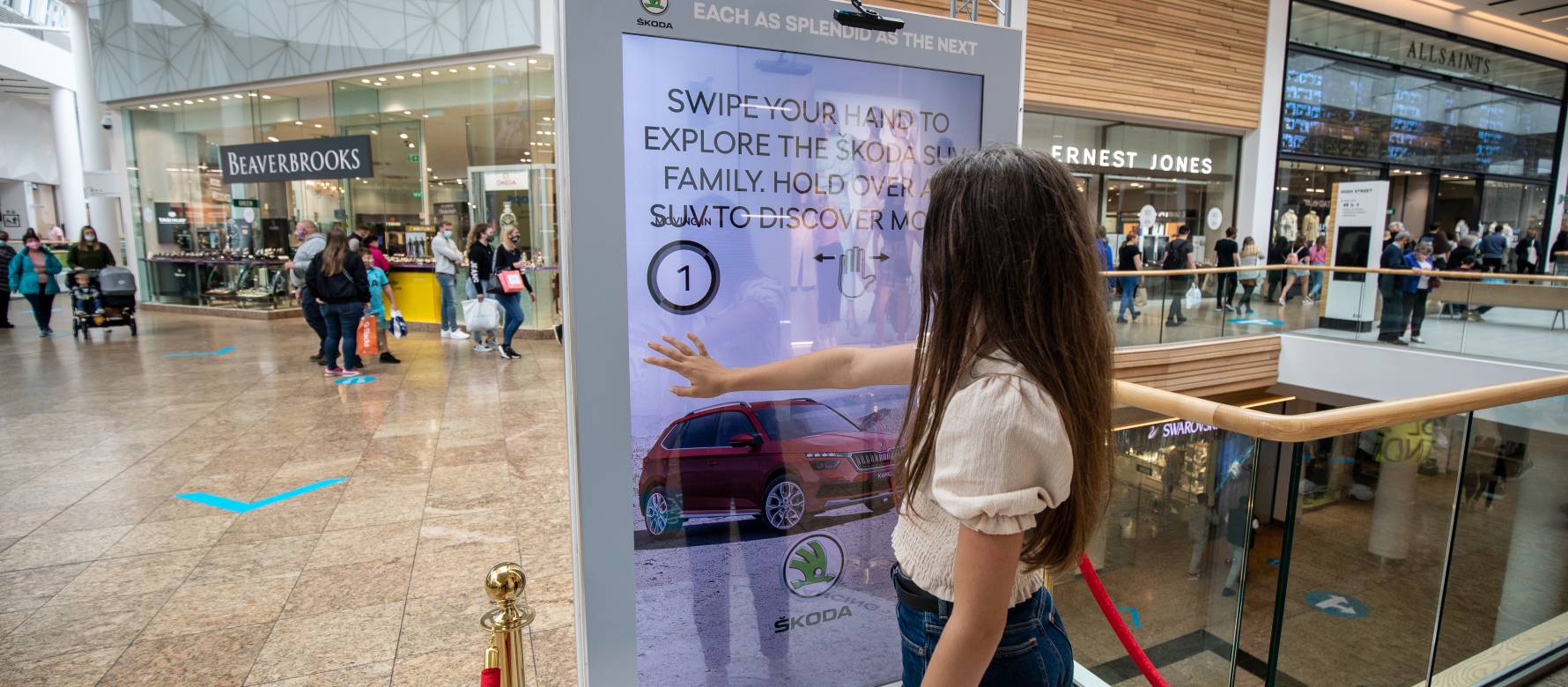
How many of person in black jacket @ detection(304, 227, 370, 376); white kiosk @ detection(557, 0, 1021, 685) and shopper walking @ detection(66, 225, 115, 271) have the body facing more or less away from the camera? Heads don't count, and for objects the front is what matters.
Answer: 1

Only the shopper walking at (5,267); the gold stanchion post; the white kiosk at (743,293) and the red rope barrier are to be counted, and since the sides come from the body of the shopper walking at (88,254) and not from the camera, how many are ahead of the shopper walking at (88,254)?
3

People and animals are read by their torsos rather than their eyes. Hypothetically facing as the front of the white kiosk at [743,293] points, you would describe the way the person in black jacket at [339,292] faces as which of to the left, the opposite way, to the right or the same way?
the opposite way

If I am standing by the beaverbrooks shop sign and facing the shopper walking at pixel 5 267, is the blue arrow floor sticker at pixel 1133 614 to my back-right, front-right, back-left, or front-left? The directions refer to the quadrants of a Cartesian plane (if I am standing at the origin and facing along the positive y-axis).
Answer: back-left

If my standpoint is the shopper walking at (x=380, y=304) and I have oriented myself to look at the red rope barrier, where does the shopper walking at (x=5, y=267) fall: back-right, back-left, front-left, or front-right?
back-right

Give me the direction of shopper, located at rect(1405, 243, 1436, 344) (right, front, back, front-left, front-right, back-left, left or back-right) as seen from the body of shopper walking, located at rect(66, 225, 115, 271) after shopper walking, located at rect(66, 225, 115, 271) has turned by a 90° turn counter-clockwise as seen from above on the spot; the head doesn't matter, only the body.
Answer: front-right

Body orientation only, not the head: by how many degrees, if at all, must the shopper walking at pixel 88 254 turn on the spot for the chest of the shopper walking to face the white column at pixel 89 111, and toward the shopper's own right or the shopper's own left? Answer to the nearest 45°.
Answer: approximately 180°

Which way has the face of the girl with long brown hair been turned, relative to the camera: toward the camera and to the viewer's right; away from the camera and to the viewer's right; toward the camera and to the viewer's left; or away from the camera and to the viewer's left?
away from the camera and to the viewer's left

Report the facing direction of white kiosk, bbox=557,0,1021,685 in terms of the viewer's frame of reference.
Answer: facing the viewer and to the right of the viewer

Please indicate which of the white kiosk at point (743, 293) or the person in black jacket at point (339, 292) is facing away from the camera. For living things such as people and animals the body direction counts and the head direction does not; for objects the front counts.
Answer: the person in black jacket

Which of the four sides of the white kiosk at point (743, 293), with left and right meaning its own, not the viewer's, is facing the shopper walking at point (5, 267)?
back

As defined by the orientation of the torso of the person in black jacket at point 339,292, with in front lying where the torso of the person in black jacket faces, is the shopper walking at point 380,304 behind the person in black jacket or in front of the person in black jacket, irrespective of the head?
in front

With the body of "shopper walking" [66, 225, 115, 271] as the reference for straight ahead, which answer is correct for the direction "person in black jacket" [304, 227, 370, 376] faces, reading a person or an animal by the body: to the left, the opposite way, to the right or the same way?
the opposite way

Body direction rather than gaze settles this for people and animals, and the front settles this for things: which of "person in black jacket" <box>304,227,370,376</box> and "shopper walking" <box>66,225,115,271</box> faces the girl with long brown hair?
the shopper walking

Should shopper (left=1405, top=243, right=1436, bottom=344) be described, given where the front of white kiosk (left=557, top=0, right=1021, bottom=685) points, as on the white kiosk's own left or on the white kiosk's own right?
on the white kiosk's own left

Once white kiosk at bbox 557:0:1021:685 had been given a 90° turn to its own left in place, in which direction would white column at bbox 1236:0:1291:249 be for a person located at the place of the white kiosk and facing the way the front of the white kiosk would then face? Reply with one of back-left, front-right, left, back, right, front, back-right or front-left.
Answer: front

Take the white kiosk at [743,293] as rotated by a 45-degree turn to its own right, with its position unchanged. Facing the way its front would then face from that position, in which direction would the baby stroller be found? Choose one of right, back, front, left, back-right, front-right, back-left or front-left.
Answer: back-right

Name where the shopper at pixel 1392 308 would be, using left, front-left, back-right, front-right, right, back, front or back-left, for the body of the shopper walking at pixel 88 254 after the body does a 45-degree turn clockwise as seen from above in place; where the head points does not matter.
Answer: left

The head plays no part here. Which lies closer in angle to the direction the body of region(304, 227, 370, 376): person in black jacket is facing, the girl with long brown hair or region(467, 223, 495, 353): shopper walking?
the shopper walking

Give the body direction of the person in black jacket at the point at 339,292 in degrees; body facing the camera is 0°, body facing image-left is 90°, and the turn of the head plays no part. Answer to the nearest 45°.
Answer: approximately 180°
